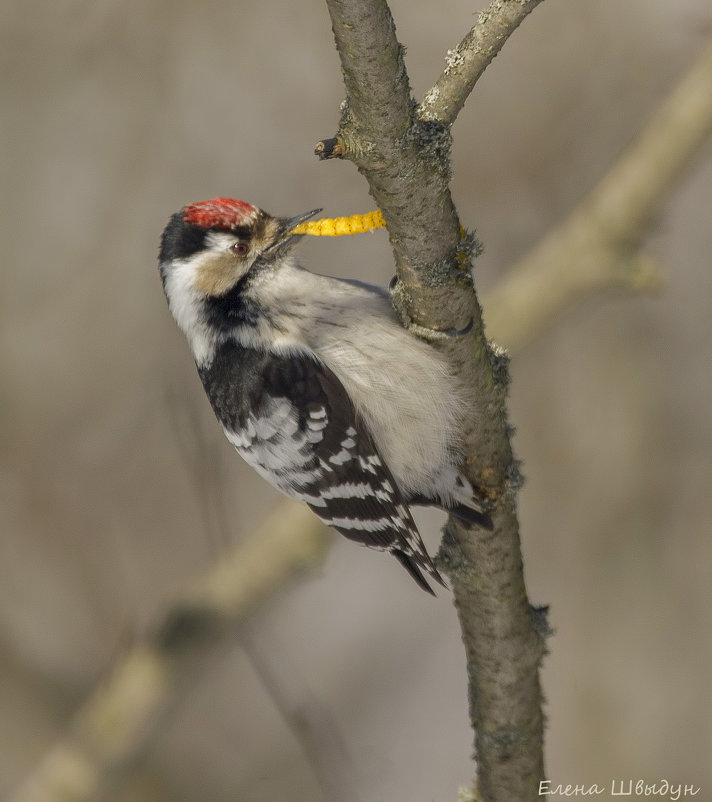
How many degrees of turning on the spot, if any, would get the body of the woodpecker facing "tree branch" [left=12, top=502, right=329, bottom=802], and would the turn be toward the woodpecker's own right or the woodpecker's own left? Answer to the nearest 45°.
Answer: approximately 90° to the woodpecker's own left

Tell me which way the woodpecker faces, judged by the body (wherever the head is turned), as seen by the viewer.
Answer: to the viewer's right
